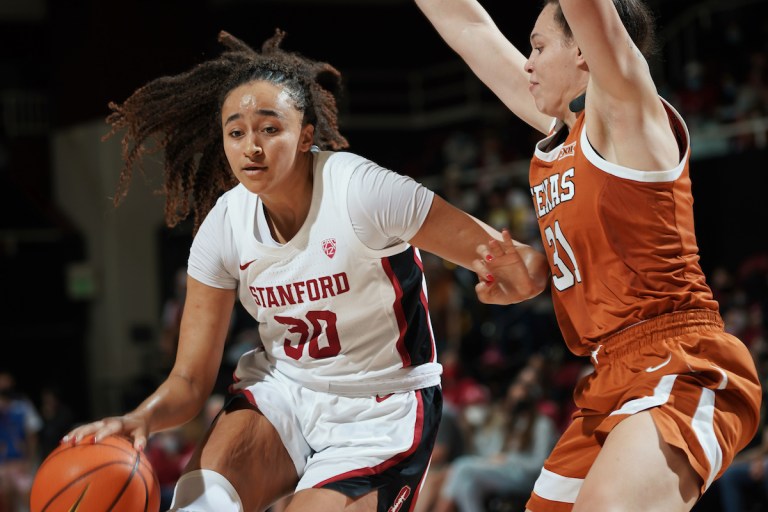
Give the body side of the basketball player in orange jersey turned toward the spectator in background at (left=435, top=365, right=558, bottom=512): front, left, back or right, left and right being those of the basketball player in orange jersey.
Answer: right

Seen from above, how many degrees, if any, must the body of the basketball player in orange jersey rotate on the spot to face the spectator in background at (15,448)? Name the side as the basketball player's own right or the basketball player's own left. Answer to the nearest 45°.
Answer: approximately 45° to the basketball player's own right

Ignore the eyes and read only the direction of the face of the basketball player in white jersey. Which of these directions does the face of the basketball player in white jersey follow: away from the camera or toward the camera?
toward the camera

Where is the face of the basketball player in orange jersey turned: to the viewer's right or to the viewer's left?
to the viewer's left

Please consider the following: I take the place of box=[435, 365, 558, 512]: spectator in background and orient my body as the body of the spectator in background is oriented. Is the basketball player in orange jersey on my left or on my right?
on my left

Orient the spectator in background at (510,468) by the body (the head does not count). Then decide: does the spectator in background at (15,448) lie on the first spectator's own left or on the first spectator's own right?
on the first spectator's own right

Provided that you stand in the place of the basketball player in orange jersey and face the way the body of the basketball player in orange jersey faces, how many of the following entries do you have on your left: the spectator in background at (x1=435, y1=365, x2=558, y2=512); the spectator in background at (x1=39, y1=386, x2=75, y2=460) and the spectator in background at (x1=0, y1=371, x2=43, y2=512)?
0

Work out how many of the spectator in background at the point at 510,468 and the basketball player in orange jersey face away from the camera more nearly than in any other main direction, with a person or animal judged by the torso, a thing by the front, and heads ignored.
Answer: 0

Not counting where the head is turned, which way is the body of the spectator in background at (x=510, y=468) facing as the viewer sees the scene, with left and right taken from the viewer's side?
facing the viewer and to the left of the viewer

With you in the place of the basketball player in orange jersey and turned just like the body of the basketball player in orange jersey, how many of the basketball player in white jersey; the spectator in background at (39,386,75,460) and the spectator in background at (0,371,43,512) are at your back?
0

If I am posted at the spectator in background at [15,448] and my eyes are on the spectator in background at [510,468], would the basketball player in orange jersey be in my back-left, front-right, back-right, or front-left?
front-right

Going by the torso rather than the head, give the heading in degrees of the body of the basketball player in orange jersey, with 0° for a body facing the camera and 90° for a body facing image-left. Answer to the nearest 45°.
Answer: approximately 90°

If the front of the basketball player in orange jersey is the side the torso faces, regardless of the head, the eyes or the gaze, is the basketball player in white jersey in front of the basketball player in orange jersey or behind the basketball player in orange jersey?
in front

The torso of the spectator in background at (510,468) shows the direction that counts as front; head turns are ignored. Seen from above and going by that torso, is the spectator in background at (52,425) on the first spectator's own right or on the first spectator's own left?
on the first spectator's own right
